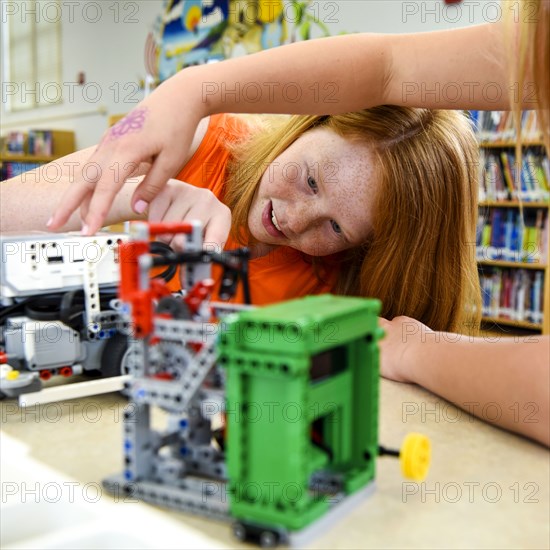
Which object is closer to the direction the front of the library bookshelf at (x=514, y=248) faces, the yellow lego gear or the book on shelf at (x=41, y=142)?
the yellow lego gear

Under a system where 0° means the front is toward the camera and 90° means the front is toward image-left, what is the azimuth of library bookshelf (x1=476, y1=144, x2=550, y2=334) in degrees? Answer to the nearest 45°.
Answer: approximately 0°

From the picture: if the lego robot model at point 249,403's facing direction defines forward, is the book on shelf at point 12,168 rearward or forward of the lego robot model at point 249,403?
rearward

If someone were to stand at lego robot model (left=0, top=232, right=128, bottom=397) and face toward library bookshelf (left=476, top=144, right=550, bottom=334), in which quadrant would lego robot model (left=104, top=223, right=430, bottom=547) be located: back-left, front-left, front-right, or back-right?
back-right

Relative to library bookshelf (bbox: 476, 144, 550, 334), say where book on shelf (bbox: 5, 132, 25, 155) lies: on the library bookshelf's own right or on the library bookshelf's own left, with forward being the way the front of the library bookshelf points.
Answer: on the library bookshelf's own right

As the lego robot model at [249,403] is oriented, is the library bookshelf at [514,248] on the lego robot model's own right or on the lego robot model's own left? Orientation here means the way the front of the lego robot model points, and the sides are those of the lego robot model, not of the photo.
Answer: on the lego robot model's own left
